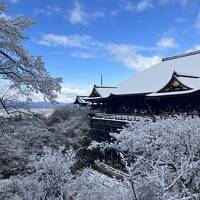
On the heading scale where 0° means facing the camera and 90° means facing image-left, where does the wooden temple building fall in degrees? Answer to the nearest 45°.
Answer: approximately 45°
